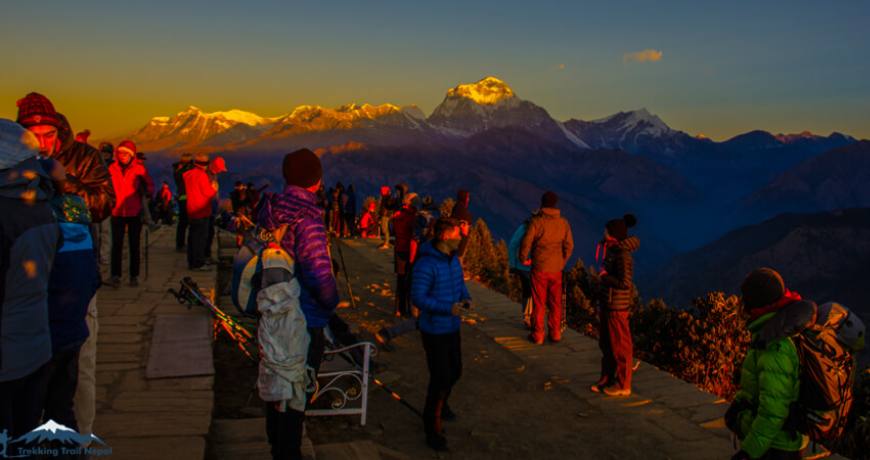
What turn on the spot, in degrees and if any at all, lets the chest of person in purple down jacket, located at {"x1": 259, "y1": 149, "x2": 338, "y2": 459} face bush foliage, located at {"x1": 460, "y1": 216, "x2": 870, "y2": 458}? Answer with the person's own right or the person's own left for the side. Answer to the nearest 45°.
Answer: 0° — they already face it

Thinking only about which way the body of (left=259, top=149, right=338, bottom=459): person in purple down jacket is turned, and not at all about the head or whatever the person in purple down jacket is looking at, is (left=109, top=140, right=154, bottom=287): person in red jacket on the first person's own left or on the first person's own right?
on the first person's own left

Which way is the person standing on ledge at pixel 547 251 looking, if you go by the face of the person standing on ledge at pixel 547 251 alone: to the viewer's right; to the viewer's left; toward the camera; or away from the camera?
away from the camera

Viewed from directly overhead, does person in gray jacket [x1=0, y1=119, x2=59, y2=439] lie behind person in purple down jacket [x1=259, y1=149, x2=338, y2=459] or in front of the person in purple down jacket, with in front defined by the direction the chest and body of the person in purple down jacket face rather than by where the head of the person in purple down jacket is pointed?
behind

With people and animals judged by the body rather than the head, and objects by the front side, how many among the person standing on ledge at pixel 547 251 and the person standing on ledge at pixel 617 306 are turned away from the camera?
1

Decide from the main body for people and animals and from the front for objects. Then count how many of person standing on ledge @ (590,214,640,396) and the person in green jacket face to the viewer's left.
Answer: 2

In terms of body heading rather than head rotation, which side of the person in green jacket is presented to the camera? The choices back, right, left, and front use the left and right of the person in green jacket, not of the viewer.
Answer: left

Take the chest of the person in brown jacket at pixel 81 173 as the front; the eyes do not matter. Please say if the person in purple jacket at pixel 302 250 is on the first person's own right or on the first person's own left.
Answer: on the first person's own left

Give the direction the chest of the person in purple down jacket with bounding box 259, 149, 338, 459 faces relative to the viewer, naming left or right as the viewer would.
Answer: facing away from the viewer and to the right of the viewer

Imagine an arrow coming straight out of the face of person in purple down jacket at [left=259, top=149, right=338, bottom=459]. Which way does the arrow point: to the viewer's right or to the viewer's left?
to the viewer's right

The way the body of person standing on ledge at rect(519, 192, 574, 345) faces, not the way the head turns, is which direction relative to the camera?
away from the camera

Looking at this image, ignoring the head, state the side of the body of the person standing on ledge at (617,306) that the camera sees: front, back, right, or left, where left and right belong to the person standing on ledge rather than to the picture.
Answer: left

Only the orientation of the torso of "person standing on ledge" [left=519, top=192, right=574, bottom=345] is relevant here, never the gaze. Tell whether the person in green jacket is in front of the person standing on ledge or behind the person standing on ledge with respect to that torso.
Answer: behind

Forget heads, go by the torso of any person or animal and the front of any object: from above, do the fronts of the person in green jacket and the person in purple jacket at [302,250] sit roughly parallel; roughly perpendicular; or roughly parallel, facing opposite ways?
roughly perpendicular
